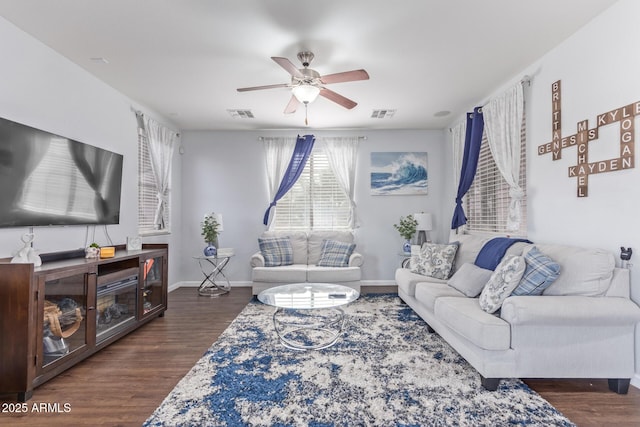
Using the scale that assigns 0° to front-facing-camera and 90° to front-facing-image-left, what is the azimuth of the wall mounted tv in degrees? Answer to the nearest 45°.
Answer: approximately 315°

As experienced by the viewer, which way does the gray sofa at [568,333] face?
facing the viewer and to the left of the viewer

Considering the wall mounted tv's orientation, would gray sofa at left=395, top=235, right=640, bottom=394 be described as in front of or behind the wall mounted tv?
in front

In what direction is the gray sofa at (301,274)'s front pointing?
toward the camera

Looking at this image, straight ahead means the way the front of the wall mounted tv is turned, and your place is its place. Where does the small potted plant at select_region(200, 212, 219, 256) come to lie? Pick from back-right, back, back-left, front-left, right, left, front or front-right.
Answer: left

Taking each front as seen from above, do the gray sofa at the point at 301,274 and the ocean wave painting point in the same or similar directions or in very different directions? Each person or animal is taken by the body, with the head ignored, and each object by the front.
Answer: same or similar directions

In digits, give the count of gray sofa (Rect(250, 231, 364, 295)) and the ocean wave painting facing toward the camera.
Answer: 2

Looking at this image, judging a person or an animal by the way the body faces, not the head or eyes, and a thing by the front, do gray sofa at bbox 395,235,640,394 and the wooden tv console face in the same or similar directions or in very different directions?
very different directions

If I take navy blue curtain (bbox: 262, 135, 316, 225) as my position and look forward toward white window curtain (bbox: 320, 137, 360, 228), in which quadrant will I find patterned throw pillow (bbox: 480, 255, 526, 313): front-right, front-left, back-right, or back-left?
front-right

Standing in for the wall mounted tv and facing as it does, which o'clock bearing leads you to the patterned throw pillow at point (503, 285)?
The patterned throw pillow is roughly at 12 o'clock from the wall mounted tv.

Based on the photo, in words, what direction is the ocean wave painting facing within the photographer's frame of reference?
facing the viewer

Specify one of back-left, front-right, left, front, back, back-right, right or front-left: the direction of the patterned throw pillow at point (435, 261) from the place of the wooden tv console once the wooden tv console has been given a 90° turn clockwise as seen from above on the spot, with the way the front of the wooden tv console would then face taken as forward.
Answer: back-left

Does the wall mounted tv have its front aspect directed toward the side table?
no

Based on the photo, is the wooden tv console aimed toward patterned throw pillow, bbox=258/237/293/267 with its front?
no

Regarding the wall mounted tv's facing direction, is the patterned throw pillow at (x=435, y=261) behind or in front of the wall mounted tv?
in front

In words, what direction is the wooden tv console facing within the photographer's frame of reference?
facing the viewer and to the right of the viewer

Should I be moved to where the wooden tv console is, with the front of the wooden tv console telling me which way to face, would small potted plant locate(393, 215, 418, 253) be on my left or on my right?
on my left

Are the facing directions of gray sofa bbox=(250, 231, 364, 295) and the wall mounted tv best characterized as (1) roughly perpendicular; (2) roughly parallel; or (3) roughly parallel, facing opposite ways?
roughly perpendicular
